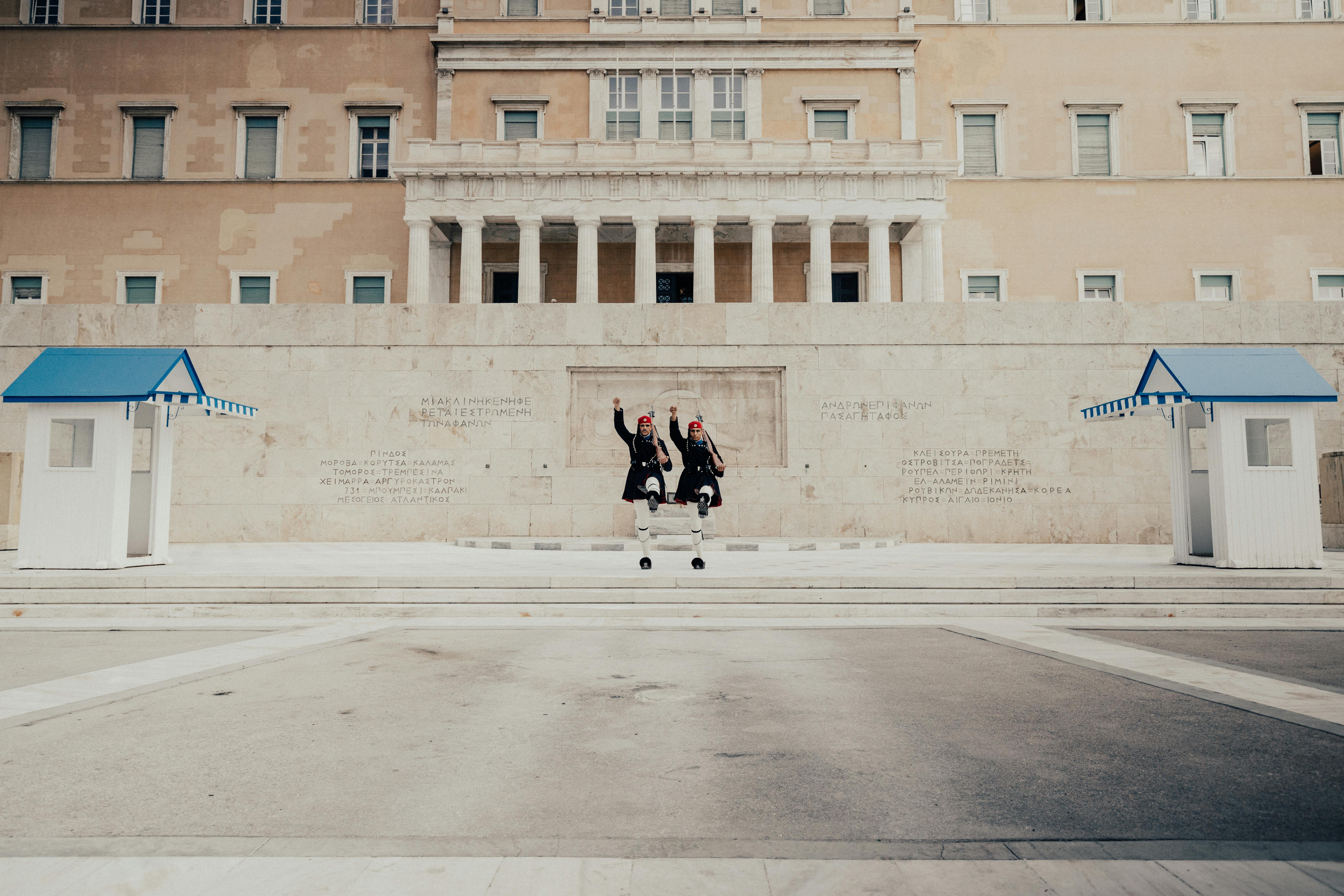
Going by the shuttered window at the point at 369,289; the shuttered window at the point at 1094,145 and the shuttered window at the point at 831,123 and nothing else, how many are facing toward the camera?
3

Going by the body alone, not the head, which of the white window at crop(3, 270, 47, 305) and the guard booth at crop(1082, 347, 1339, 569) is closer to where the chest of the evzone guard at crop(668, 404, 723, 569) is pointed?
the guard booth

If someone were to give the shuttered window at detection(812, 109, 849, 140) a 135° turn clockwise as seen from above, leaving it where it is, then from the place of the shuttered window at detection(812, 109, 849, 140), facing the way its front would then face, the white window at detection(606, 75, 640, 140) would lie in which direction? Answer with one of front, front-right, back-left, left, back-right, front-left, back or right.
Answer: front-left

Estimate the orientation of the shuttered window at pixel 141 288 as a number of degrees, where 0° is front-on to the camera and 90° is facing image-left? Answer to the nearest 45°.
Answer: approximately 0°

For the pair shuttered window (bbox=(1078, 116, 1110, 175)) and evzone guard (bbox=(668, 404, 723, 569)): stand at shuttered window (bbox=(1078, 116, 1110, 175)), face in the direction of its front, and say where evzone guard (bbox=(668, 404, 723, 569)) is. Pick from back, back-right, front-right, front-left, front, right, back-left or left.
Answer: front

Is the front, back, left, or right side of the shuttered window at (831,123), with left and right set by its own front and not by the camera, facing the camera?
front

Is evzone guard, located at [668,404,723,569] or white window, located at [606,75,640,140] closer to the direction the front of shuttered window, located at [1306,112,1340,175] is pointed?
the evzone guard

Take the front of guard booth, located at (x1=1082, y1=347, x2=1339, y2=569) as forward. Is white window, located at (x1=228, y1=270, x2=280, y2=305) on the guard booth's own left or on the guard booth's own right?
on the guard booth's own right

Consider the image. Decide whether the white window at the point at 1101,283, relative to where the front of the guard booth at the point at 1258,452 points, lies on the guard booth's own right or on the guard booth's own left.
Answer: on the guard booth's own right

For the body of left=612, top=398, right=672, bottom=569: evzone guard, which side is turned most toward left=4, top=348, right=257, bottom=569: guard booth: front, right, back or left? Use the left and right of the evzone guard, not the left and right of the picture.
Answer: right

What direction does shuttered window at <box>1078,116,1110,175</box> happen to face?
toward the camera

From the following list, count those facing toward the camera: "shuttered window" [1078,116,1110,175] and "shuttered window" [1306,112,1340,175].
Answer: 2

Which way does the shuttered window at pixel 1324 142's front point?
toward the camera
